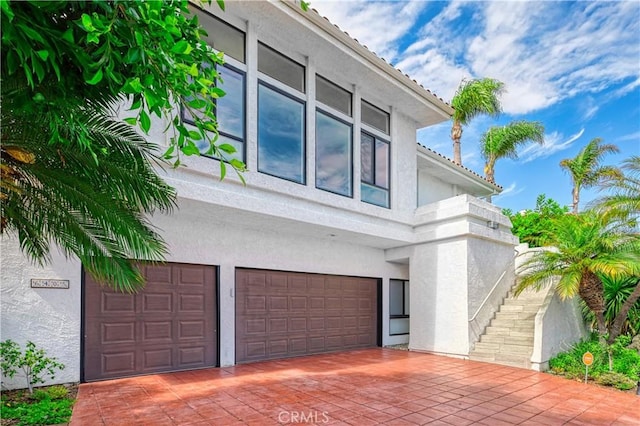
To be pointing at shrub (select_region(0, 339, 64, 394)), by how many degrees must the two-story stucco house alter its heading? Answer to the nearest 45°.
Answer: approximately 90° to its right

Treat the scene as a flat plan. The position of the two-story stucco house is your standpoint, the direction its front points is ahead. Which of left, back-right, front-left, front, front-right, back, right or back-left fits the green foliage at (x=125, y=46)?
front-right

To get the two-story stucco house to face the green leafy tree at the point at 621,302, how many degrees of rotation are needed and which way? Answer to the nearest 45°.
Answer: approximately 45° to its left

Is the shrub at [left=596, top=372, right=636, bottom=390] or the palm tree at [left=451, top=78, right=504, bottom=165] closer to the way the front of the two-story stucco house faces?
the shrub

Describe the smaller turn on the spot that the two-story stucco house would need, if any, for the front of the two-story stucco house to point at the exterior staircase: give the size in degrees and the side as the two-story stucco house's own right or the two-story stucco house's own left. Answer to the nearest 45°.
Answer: approximately 45° to the two-story stucco house's own left

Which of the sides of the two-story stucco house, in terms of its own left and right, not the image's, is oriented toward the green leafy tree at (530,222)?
left

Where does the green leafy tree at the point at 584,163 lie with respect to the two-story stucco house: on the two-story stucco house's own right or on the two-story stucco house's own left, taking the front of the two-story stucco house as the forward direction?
on the two-story stucco house's own left

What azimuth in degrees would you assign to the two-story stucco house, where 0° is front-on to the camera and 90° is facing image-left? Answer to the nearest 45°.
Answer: approximately 315°
